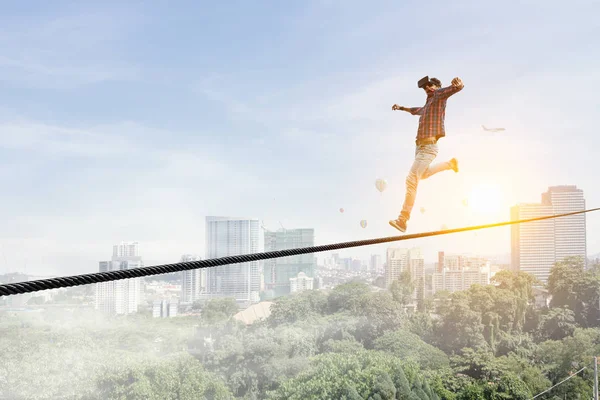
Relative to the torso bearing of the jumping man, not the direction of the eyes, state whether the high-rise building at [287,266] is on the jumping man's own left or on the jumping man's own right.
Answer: on the jumping man's own right

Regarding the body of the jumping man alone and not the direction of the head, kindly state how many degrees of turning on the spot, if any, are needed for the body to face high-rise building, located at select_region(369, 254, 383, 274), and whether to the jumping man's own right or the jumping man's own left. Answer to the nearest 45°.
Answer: approximately 135° to the jumping man's own right

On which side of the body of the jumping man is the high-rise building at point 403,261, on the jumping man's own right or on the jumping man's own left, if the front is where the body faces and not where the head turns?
on the jumping man's own right

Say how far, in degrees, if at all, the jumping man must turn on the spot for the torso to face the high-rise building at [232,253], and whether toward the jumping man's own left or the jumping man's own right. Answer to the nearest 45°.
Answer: approximately 135° to the jumping man's own right

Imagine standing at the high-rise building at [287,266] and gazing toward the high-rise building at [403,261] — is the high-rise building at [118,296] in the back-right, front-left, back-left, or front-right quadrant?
back-right

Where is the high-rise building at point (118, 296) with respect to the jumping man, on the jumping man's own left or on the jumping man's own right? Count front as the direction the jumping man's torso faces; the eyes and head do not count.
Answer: on the jumping man's own right

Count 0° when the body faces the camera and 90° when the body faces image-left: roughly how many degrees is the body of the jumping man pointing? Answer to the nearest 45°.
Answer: approximately 45°

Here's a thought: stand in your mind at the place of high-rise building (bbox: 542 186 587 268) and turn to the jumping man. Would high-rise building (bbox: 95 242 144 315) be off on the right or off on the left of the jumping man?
right

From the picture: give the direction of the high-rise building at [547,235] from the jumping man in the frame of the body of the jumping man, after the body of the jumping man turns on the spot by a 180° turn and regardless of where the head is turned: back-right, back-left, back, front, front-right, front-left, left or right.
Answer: front-left

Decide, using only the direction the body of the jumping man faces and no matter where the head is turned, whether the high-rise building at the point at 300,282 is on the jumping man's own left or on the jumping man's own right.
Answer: on the jumping man's own right
